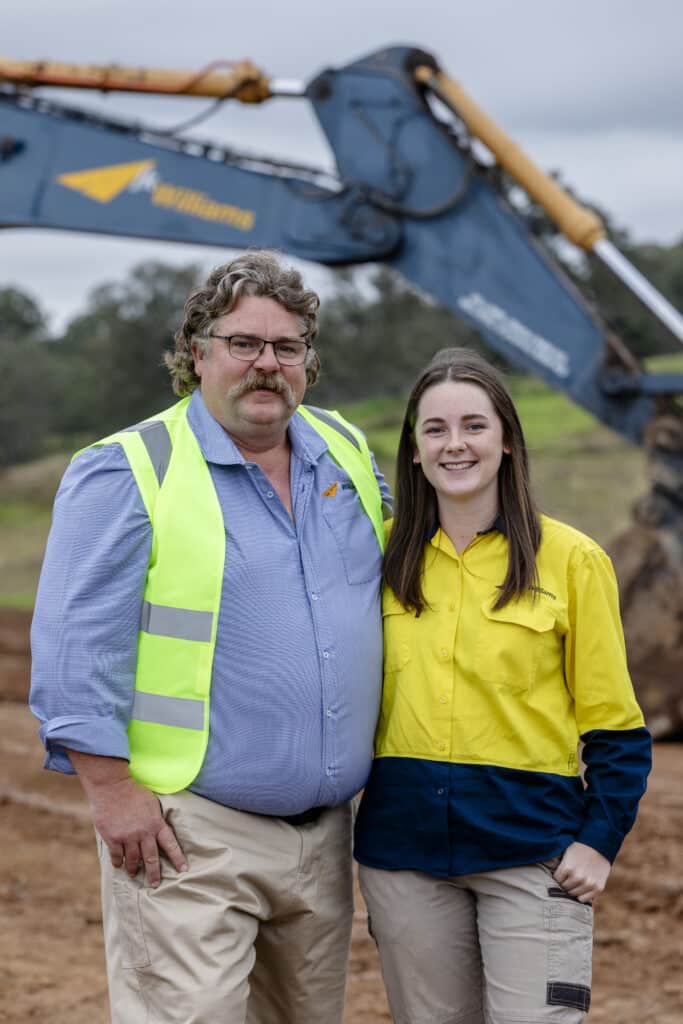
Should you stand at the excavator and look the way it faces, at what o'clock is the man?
The man is roughly at 3 o'clock from the excavator.

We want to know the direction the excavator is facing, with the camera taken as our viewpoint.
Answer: facing to the right of the viewer

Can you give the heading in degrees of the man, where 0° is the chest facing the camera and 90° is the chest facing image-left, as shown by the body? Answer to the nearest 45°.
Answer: approximately 315°

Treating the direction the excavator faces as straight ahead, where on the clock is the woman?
The woman is roughly at 3 o'clock from the excavator.

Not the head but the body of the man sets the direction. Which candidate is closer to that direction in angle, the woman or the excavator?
the woman

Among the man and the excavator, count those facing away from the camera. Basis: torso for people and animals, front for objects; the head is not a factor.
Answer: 0

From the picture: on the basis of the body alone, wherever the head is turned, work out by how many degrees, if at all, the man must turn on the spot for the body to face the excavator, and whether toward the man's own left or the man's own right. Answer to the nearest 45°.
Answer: approximately 135° to the man's own left
